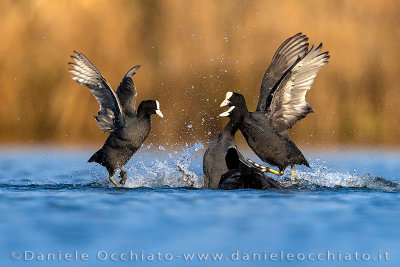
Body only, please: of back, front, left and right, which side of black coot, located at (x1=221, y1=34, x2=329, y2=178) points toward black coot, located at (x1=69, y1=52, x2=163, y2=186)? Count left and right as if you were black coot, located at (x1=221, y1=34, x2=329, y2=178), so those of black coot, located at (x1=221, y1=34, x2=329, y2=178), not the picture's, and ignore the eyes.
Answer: front

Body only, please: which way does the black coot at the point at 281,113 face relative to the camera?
to the viewer's left

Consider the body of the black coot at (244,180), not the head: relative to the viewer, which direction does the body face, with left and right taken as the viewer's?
facing away from the viewer and to the left of the viewer

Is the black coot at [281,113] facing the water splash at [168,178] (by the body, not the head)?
yes

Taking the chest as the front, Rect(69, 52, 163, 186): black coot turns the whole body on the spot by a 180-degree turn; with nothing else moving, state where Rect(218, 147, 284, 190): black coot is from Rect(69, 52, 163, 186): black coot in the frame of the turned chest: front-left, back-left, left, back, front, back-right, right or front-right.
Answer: back-left

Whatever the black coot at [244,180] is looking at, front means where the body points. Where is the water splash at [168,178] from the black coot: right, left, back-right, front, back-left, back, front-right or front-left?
front

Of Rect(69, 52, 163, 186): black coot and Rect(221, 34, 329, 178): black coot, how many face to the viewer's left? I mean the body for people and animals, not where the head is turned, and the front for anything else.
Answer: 1

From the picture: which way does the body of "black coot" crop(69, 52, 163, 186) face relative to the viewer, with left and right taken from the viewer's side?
facing to the right of the viewer

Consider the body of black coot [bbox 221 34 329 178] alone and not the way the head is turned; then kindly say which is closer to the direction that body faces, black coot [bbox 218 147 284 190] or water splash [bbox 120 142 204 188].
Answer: the water splash

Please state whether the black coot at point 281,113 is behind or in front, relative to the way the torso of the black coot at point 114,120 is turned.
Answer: in front

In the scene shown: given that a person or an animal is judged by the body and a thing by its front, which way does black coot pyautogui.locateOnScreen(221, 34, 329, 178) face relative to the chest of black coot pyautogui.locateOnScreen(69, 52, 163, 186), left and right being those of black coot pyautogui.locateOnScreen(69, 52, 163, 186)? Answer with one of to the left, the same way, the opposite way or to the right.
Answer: the opposite way

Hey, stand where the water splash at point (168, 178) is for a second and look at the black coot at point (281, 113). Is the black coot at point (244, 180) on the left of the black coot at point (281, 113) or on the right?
right
